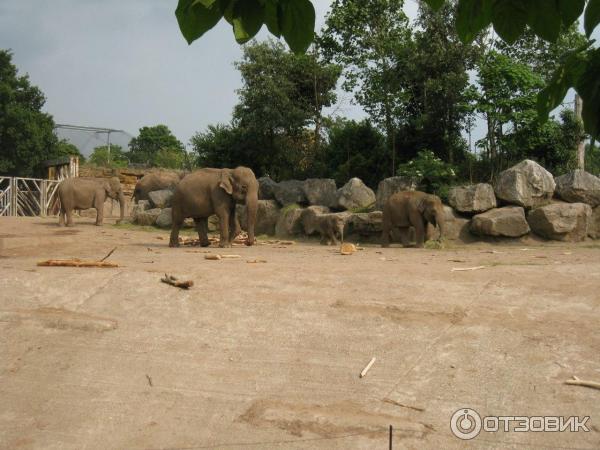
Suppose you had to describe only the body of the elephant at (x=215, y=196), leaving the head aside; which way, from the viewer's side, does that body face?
to the viewer's right

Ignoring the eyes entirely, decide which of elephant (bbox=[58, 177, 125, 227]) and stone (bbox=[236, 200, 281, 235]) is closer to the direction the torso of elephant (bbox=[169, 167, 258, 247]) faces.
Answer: the stone

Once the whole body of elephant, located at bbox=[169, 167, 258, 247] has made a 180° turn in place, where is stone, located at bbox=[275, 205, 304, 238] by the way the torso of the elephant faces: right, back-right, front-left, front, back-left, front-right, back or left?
back-right

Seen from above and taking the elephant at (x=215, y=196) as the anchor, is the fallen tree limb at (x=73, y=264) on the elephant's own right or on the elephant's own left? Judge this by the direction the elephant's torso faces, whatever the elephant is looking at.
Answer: on the elephant's own right

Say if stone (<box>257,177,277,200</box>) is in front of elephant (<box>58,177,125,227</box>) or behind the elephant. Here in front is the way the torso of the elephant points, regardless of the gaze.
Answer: in front

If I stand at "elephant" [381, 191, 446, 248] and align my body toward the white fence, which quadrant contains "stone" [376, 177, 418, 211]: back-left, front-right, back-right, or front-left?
front-right

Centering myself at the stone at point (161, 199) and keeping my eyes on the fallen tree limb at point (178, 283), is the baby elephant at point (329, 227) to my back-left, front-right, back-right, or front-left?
front-left

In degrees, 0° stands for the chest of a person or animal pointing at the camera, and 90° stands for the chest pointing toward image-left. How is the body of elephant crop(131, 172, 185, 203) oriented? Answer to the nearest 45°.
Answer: approximately 90°

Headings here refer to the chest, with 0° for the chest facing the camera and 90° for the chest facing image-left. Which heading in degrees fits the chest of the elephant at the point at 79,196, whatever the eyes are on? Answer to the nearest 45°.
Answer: approximately 270°

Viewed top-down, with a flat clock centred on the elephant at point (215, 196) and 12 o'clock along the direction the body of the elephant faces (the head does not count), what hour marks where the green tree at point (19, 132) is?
The green tree is roughly at 8 o'clock from the elephant.
